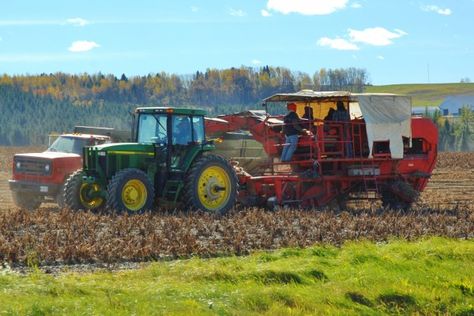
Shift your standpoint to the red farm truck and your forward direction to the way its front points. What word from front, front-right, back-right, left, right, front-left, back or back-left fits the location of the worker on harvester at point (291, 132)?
back-left

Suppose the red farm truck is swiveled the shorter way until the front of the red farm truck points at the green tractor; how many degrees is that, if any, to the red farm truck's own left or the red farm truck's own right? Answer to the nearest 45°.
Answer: approximately 90° to the red farm truck's own left

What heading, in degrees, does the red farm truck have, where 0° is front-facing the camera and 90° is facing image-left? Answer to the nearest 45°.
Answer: approximately 45°
